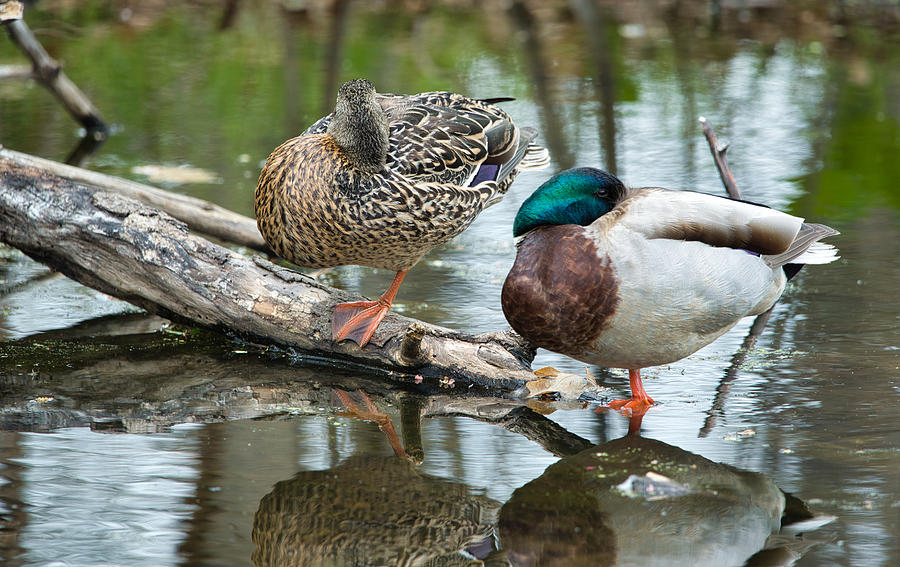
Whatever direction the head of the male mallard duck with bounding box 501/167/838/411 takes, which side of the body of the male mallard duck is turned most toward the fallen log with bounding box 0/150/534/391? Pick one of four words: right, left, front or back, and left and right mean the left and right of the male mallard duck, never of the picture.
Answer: front

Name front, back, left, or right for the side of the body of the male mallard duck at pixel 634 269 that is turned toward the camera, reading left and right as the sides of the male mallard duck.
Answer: left

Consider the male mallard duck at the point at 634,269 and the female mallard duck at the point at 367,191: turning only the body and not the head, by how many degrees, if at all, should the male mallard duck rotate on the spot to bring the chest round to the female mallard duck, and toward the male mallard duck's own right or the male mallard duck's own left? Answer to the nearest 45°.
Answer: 0° — it already faces it

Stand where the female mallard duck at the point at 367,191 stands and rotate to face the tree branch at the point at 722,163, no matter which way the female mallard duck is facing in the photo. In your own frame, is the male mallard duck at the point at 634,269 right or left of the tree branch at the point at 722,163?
right

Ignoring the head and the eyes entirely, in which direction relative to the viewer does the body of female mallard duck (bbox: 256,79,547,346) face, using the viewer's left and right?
facing the viewer and to the left of the viewer

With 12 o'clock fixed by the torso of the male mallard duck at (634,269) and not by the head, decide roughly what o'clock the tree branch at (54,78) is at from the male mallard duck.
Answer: The tree branch is roughly at 1 o'clock from the male mallard duck.

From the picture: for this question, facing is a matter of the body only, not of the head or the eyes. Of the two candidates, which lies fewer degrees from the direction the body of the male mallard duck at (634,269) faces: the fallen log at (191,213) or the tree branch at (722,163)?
the fallen log

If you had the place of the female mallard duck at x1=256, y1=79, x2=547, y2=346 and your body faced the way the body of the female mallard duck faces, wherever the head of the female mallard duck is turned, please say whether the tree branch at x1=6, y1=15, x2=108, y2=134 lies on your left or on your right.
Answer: on your right

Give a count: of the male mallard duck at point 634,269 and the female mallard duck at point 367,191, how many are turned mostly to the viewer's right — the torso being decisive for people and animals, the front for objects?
0

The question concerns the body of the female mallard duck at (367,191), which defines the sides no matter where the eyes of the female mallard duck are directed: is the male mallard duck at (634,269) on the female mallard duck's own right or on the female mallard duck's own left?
on the female mallard duck's own left
